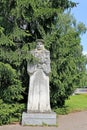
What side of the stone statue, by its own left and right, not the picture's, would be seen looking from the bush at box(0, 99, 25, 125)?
right

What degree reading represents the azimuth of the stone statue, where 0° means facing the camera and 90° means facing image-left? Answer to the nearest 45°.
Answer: approximately 0°
